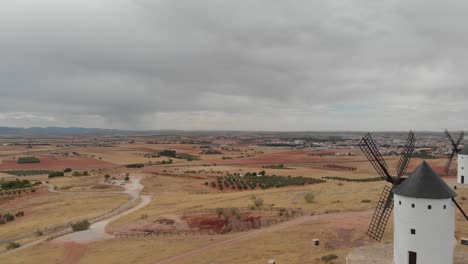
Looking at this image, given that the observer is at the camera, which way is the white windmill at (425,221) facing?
facing away from the viewer and to the left of the viewer

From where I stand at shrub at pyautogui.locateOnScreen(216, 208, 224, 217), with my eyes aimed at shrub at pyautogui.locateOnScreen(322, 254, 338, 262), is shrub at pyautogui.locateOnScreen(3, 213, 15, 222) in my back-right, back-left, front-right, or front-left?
back-right

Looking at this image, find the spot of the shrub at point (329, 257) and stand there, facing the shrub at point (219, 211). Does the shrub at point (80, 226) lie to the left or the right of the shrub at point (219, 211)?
left
